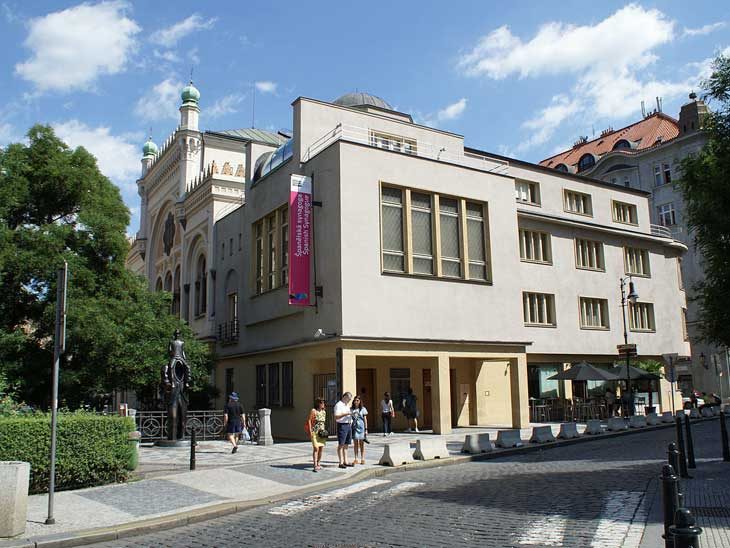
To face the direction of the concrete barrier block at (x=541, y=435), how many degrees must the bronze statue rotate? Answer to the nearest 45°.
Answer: approximately 45° to its left

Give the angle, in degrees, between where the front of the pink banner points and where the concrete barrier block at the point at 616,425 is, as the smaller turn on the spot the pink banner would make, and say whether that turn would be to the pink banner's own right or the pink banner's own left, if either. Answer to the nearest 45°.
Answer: approximately 90° to the pink banner's own left

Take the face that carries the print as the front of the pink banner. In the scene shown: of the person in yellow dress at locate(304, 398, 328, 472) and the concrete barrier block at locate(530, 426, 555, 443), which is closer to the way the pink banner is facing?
the person in yellow dress

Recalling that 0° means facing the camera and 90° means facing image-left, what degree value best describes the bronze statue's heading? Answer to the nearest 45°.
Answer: approximately 315°

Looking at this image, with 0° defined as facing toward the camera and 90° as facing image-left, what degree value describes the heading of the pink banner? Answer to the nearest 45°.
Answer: approximately 0°

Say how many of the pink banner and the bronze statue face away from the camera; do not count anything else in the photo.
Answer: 0

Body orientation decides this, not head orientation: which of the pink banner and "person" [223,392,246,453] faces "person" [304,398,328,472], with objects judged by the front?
the pink banner
